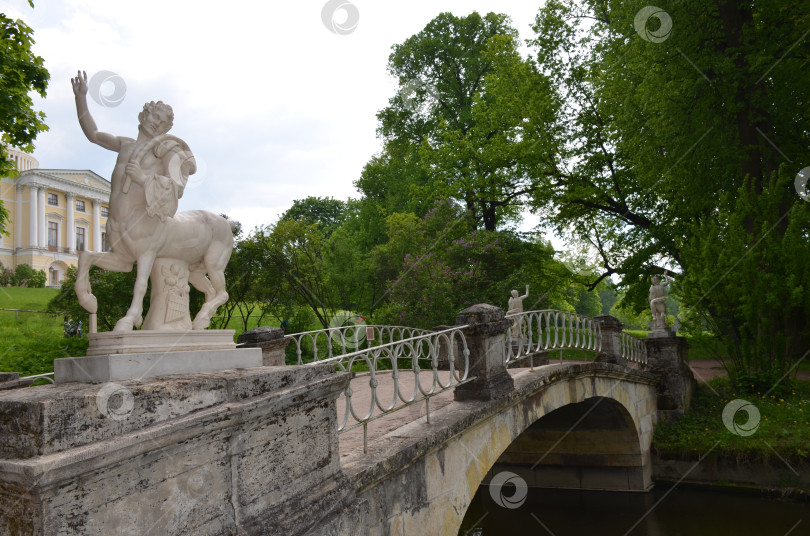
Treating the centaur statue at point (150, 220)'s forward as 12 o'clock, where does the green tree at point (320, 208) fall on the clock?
The green tree is roughly at 5 o'clock from the centaur statue.

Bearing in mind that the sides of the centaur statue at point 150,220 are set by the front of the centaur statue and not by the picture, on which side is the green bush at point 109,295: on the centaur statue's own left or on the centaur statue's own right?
on the centaur statue's own right

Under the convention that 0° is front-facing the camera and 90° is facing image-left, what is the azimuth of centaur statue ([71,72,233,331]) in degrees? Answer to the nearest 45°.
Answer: approximately 45°

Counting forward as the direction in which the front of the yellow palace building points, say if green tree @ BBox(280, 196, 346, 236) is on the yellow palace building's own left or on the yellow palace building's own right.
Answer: on the yellow palace building's own left

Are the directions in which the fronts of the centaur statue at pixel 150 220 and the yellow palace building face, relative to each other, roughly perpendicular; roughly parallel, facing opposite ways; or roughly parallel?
roughly perpendicular

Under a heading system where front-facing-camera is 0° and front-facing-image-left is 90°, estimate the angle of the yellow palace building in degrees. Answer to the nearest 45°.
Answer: approximately 315°
